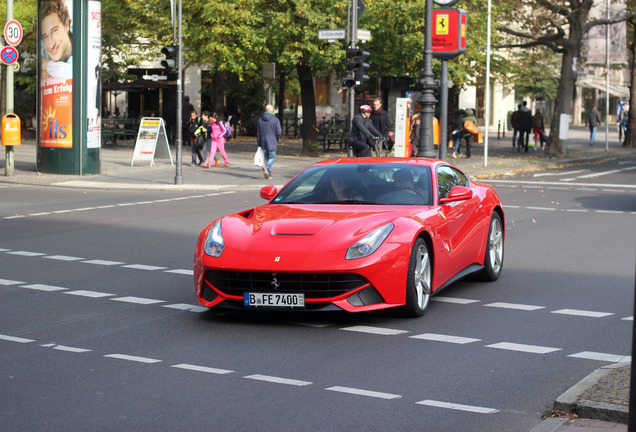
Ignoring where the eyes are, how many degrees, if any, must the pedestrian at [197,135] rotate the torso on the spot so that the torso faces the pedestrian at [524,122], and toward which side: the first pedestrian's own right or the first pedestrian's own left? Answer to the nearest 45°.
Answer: approximately 135° to the first pedestrian's own left

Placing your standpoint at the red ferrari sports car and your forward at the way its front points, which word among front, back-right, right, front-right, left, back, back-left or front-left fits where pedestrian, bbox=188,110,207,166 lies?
back-right

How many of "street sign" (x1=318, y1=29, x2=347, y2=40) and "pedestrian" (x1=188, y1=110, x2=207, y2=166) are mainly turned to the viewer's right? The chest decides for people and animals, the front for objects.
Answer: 0

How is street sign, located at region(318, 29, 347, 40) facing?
toward the camera

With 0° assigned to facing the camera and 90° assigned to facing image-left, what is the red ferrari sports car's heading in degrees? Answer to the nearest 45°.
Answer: approximately 45°

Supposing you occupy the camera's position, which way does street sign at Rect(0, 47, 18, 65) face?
facing the viewer

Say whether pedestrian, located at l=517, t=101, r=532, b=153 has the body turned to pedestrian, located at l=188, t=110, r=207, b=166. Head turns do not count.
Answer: no

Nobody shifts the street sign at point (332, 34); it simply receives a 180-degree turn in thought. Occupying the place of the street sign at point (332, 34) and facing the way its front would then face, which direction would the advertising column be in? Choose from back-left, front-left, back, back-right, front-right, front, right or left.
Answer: left

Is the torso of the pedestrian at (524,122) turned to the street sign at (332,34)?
no
